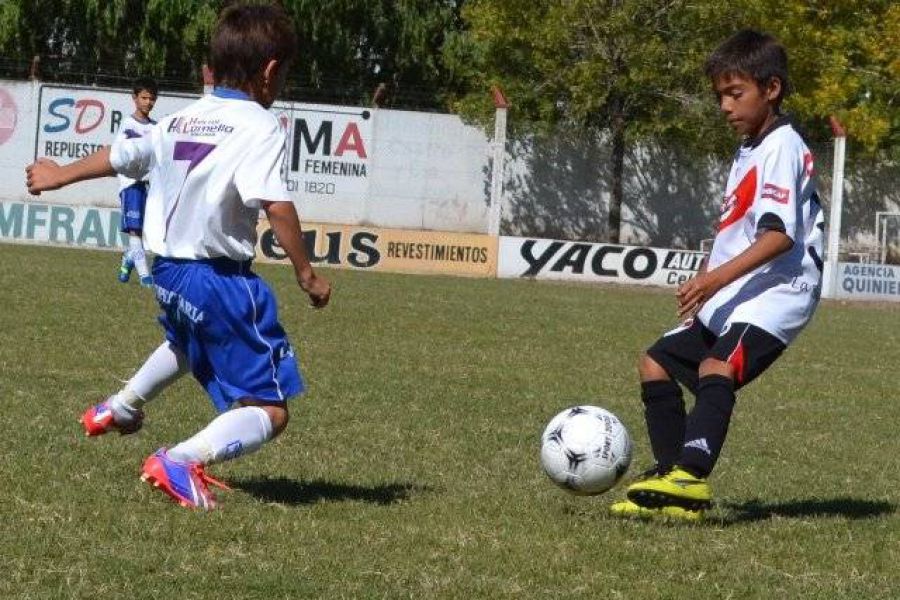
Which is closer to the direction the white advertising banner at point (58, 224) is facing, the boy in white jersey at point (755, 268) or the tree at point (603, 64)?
the boy in white jersey

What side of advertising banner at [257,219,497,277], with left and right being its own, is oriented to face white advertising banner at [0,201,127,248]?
right

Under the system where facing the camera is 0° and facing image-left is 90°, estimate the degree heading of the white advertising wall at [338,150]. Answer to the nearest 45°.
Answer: approximately 0°

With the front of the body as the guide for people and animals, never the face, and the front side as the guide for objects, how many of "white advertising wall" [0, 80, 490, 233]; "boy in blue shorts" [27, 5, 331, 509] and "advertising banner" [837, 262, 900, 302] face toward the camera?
2

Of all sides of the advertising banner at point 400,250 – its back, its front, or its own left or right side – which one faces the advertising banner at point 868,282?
left

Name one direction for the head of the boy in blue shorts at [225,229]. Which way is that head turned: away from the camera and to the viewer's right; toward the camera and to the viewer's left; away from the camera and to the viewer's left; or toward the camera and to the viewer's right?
away from the camera and to the viewer's right

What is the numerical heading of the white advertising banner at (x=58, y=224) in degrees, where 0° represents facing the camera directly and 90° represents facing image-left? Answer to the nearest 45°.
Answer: approximately 0°

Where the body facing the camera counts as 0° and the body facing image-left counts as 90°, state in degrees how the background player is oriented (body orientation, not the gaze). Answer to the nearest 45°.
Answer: approximately 315°
